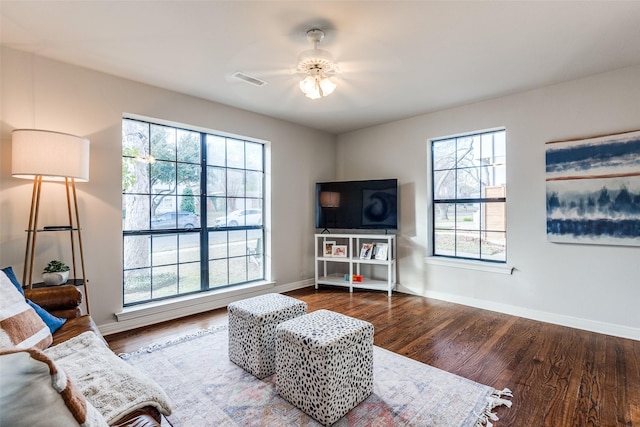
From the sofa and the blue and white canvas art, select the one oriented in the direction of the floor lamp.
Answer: the blue and white canvas art

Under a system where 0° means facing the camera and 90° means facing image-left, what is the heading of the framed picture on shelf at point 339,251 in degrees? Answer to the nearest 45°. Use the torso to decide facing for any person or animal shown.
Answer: approximately 0°

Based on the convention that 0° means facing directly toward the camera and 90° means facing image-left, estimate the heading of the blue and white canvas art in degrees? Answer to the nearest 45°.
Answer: approximately 45°

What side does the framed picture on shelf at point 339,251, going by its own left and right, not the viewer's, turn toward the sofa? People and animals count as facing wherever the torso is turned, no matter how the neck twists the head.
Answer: front

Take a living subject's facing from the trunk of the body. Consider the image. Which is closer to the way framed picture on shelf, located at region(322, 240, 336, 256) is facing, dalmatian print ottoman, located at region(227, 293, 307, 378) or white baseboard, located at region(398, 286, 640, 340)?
the dalmatian print ottoman

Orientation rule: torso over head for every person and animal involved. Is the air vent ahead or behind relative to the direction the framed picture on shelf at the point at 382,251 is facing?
ahead

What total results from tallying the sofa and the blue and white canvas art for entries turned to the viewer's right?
1
